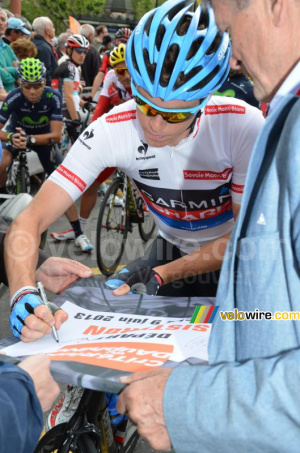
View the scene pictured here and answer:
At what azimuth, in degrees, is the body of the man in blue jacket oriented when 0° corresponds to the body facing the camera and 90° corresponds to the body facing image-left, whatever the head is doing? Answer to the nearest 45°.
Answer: approximately 90°

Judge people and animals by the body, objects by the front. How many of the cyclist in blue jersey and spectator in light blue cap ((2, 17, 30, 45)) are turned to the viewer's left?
0

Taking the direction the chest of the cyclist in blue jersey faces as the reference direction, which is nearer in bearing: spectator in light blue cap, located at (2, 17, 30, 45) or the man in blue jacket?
the man in blue jacket

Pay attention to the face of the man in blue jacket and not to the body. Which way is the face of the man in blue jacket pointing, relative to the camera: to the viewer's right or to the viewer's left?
to the viewer's left

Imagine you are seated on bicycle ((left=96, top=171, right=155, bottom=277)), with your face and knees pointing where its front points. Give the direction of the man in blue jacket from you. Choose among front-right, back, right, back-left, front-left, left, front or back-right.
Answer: front-left

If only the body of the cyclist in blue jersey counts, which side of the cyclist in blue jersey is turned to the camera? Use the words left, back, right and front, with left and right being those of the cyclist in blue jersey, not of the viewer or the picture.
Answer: front

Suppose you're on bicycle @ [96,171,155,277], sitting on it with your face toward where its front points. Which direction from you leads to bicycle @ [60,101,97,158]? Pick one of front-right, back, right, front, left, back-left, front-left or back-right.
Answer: back-right
